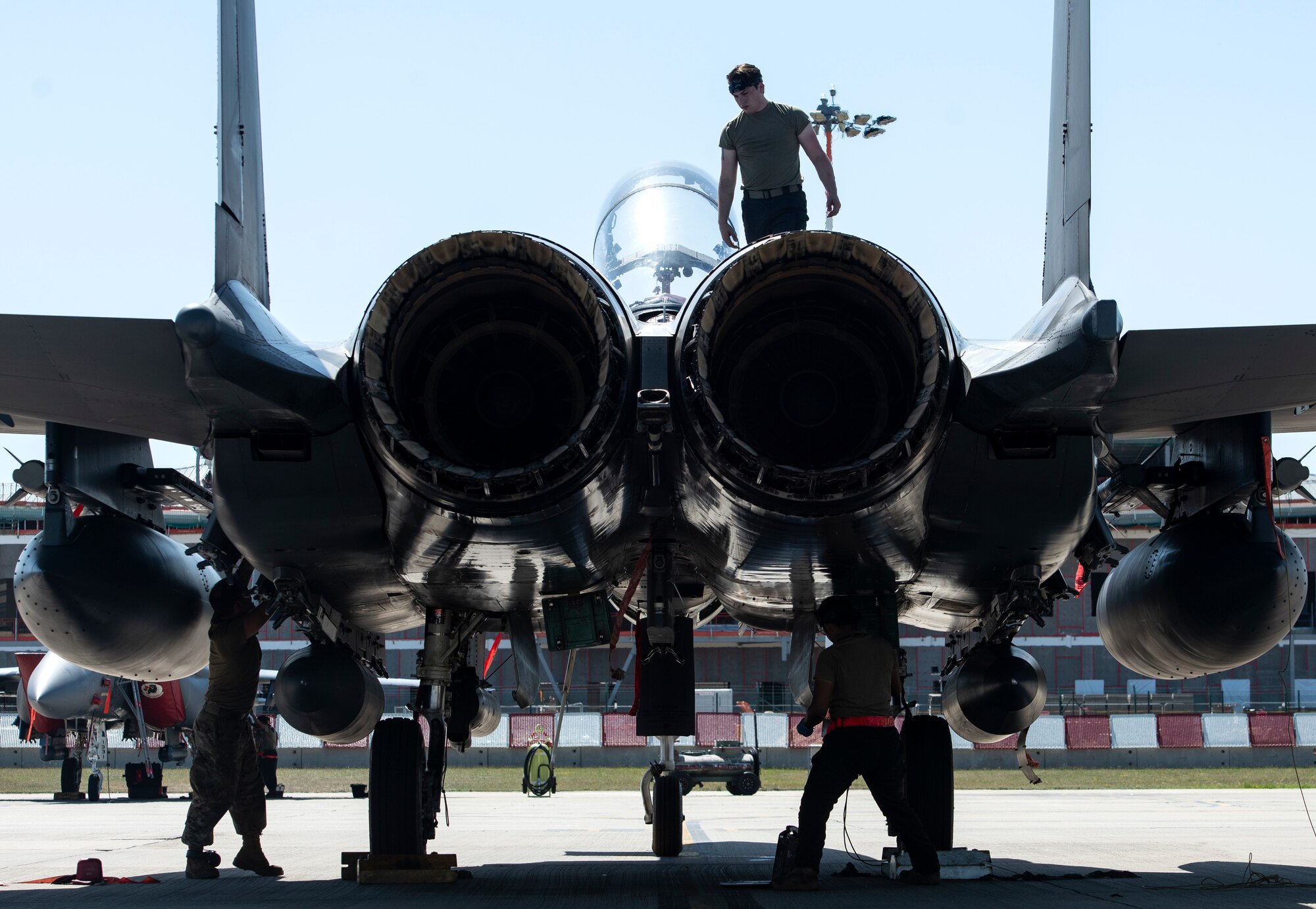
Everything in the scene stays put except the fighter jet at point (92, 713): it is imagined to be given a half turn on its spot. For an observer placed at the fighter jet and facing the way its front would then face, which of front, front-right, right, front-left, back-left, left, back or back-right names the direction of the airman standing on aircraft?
back-right

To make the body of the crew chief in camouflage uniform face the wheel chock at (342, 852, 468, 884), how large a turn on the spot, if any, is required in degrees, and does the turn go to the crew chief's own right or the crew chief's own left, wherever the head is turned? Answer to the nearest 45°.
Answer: approximately 45° to the crew chief's own right

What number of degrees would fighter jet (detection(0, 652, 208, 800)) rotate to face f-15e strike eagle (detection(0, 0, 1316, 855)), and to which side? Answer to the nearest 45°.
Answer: approximately 45° to its left

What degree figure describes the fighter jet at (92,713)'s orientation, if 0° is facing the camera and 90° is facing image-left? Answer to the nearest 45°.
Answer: approximately 45°

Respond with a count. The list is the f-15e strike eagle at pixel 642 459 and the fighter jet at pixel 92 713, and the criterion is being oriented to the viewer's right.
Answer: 0

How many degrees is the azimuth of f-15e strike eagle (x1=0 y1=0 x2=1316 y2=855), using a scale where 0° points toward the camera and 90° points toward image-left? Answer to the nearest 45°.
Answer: approximately 180°
